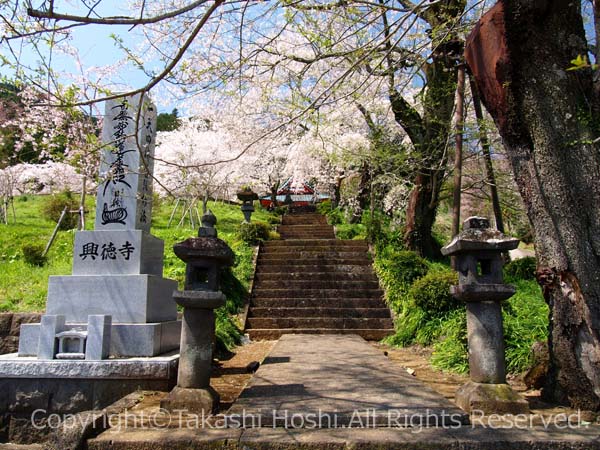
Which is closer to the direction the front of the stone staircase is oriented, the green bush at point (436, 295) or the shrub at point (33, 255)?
the green bush

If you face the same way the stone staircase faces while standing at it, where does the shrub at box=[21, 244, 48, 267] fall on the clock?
The shrub is roughly at 3 o'clock from the stone staircase.

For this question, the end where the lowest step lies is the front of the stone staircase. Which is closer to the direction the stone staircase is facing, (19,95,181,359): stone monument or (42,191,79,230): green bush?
the stone monument

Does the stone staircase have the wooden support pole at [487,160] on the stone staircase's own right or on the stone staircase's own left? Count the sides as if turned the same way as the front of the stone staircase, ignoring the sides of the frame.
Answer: on the stone staircase's own left

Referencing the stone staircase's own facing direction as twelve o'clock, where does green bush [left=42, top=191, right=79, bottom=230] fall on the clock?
The green bush is roughly at 4 o'clock from the stone staircase.

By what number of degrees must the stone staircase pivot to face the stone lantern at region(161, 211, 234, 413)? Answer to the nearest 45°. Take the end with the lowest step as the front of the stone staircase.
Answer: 0° — it already faces it

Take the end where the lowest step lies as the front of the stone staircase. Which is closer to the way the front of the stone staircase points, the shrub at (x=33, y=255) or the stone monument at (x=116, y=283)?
the stone monument

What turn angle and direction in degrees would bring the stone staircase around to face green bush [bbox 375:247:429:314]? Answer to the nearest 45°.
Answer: approximately 90° to its left

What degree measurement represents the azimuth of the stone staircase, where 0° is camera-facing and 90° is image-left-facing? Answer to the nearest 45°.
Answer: approximately 0°

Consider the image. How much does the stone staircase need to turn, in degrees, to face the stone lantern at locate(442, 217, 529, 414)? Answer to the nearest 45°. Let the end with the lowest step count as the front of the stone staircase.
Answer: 0° — it already faces it
